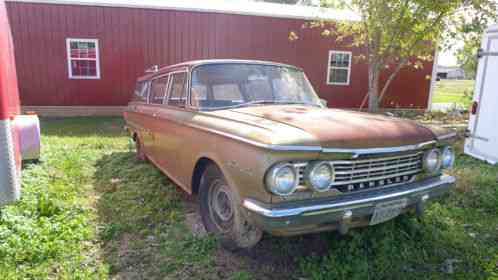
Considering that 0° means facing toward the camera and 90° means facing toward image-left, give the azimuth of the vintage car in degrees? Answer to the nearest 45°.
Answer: approximately 315°

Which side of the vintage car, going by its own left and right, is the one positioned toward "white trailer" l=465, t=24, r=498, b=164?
left

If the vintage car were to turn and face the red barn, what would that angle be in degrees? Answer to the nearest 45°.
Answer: approximately 180°

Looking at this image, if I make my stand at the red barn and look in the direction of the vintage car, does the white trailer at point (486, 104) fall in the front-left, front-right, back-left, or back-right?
front-left
